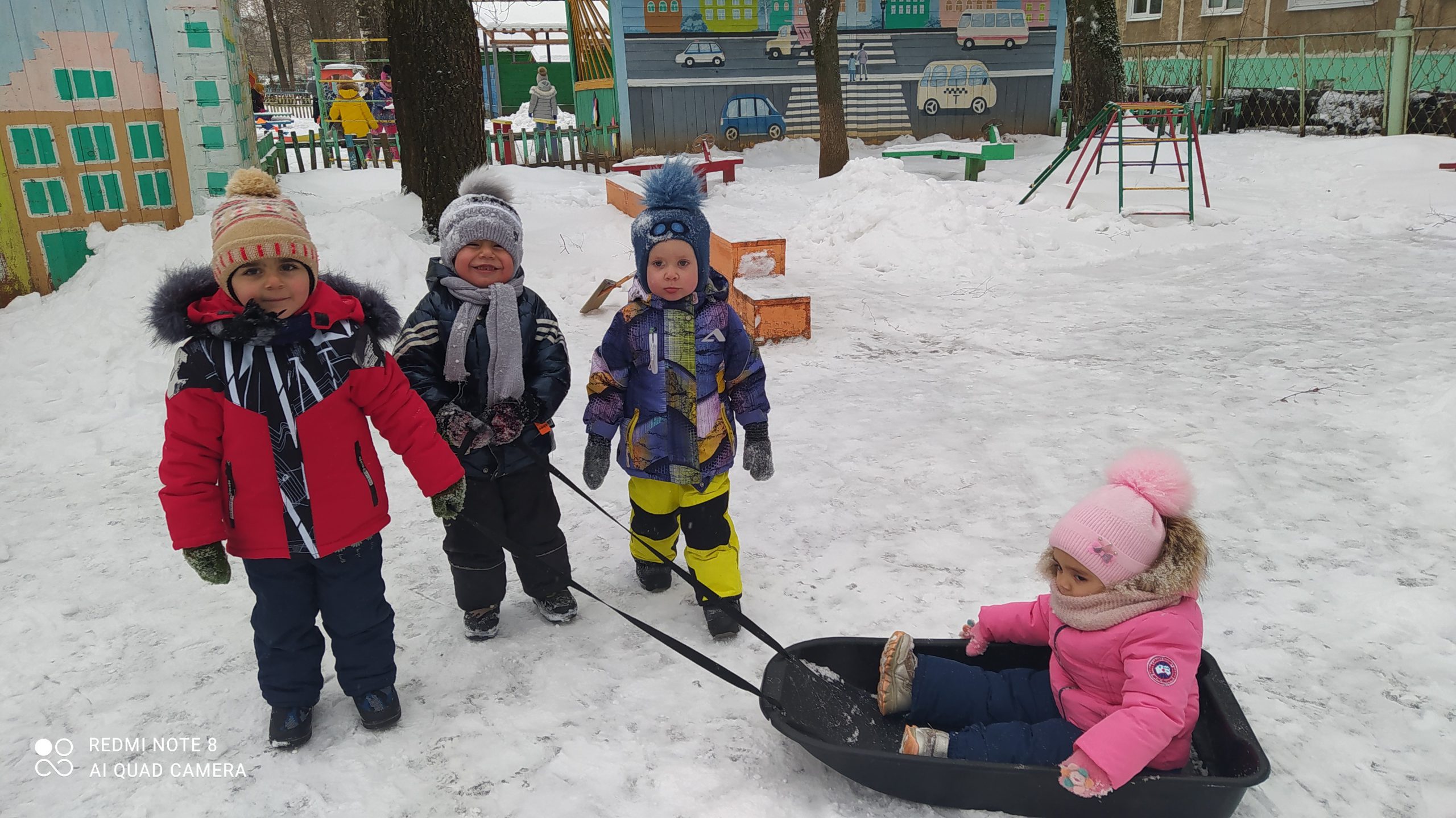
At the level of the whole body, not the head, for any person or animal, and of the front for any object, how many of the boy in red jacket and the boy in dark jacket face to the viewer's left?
0

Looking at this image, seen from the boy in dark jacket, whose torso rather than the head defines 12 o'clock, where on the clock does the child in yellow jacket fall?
The child in yellow jacket is roughly at 6 o'clock from the boy in dark jacket.

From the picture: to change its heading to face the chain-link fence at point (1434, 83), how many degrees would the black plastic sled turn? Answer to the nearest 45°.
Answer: approximately 90° to its right

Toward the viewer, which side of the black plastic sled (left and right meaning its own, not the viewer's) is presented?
left

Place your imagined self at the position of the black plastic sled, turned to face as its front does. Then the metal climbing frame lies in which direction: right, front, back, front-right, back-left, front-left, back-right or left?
right

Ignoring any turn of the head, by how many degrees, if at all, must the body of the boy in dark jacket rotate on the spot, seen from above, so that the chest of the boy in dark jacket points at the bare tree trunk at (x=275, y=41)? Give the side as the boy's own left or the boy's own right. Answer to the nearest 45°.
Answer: approximately 180°

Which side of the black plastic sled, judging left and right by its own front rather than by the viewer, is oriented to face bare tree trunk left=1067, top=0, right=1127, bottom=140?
right

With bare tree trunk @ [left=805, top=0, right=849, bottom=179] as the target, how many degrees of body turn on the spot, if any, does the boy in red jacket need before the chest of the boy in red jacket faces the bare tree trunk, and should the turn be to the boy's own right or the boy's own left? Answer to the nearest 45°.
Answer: approximately 135° to the boy's own left

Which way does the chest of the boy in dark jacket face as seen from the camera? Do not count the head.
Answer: toward the camera
